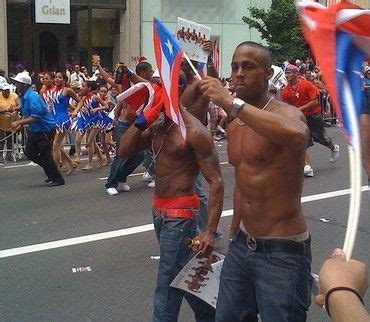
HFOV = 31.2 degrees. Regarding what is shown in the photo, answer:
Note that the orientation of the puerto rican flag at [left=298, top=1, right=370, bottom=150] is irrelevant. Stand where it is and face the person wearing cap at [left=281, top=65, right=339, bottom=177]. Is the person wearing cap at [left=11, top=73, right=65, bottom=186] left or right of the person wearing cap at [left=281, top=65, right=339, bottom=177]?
left

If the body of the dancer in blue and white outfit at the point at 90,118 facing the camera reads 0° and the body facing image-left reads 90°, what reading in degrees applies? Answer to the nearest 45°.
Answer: approximately 45°

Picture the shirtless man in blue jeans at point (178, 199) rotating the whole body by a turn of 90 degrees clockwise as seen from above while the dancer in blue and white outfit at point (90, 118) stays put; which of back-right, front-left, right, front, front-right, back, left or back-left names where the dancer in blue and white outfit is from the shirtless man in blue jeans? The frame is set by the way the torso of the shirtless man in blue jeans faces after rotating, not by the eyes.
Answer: front-right

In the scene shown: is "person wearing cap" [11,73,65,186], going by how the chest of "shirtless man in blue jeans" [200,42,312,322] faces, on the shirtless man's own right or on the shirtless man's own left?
on the shirtless man's own right

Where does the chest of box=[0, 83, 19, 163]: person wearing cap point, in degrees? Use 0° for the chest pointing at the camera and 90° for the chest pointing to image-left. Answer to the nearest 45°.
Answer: approximately 0°

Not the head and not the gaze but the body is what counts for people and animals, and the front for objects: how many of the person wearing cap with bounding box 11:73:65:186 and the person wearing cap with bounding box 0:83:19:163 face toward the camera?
1

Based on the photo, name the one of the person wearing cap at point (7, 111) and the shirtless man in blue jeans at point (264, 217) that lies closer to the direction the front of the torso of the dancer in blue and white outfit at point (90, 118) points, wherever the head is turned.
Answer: the person wearing cap

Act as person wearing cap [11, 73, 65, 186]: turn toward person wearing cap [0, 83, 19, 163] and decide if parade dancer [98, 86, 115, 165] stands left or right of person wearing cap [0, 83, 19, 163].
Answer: right
